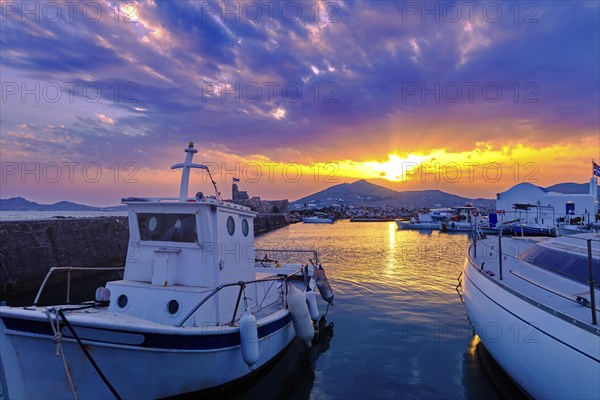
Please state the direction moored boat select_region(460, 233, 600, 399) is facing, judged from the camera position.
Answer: facing away from the viewer and to the left of the viewer

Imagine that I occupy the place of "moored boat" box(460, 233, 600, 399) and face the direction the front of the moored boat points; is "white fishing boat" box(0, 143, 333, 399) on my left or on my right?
on my left

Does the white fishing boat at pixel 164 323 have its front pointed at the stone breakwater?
no

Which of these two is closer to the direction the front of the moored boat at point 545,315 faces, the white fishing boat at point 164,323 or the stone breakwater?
the stone breakwater

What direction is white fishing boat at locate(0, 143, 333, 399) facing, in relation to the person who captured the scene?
facing the viewer and to the left of the viewer

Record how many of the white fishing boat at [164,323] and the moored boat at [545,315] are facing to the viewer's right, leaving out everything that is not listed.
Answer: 0

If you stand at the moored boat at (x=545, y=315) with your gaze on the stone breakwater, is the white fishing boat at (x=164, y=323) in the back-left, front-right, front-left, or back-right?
front-left

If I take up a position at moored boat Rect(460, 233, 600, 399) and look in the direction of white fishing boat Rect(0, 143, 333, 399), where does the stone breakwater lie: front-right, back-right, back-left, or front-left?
front-right
